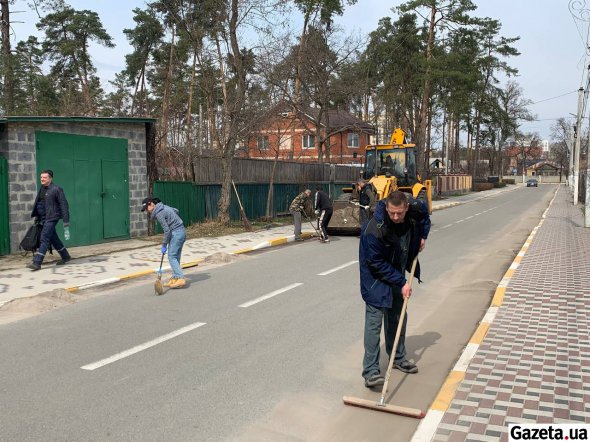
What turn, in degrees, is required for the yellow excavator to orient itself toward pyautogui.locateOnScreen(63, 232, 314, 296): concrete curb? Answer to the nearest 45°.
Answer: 0° — it already faces it

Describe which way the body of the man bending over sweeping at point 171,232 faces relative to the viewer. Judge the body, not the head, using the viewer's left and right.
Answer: facing to the left of the viewer

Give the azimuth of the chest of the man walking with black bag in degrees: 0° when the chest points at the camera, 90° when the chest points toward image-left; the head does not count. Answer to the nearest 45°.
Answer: approximately 45°

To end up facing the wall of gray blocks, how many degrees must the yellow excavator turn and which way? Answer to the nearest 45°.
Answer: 0° — it already faces it

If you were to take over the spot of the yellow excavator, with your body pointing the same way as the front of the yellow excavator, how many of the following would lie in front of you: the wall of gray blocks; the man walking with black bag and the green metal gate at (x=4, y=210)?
3

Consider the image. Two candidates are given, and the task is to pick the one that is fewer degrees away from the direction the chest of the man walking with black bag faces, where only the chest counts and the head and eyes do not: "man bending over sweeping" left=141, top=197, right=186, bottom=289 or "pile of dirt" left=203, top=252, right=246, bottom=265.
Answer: the man bending over sweeping

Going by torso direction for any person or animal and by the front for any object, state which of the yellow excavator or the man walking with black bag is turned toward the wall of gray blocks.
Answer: the yellow excavator

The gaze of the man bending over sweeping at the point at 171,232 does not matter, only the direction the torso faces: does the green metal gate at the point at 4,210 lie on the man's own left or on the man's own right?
on the man's own right

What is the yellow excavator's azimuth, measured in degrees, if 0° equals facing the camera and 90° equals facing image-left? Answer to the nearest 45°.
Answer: approximately 45°
